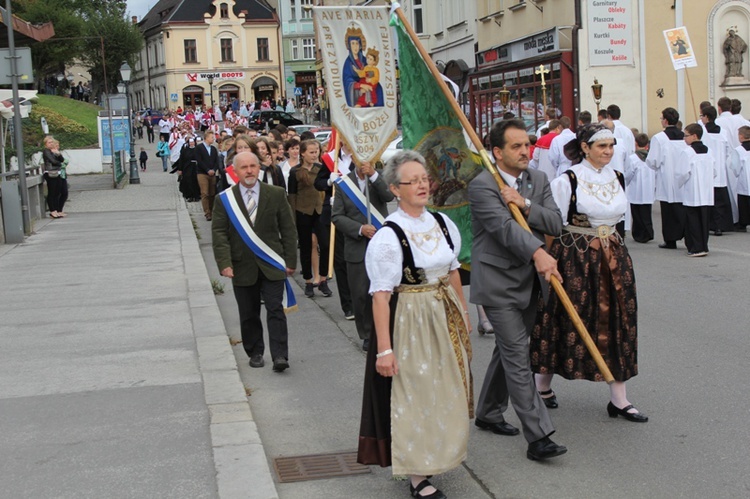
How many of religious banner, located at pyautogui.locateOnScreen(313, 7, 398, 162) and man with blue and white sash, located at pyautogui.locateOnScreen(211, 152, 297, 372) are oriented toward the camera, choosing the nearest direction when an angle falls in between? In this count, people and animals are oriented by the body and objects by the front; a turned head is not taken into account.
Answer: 2

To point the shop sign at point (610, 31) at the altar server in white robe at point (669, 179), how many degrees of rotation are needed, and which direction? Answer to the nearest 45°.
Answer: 0° — it already faces them

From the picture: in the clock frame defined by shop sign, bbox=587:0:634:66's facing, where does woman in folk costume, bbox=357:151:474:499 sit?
The woman in folk costume is roughly at 12 o'clock from the shop sign.

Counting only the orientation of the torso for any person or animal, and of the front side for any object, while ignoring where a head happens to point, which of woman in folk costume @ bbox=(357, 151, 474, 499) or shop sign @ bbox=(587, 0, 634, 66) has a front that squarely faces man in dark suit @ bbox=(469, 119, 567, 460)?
the shop sign

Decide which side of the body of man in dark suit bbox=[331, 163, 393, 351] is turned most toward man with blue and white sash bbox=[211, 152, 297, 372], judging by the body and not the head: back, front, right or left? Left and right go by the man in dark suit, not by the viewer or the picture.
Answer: right

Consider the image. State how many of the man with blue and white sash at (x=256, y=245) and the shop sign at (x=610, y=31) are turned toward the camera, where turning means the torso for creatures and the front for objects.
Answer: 2

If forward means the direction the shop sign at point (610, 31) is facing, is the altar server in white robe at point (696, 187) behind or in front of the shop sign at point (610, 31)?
in front

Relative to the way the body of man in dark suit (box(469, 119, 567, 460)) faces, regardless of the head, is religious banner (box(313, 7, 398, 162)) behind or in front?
behind

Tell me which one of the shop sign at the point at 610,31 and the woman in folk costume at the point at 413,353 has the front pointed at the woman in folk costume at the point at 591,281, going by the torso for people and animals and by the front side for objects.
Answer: the shop sign

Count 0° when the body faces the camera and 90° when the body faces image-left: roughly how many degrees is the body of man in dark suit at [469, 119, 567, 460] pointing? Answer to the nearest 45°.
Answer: approximately 315°

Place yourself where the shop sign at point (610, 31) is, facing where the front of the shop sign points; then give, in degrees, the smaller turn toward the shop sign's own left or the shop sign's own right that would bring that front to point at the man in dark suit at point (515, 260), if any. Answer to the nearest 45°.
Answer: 0° — it already faces them
